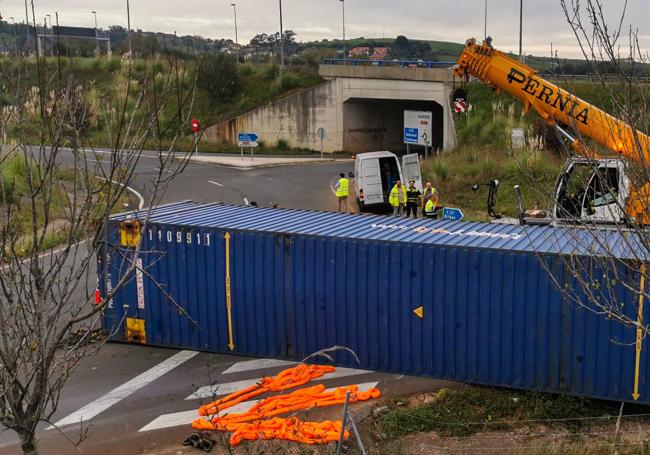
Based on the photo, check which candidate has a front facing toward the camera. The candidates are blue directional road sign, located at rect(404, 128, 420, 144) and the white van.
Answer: the blue directional road sign

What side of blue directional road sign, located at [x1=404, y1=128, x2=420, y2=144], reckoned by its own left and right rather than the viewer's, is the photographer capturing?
front

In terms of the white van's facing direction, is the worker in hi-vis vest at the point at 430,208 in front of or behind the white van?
behind

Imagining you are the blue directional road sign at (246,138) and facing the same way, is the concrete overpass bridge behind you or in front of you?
behind

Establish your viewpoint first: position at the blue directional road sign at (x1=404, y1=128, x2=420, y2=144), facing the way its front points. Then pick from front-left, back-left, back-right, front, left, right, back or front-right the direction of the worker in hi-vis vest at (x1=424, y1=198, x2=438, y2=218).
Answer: front

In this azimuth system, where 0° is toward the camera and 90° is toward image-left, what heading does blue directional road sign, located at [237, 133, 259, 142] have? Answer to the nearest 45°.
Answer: approximately 0°

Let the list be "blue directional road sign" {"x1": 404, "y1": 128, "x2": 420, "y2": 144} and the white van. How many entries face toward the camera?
1

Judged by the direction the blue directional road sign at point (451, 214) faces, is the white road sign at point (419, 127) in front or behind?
behind

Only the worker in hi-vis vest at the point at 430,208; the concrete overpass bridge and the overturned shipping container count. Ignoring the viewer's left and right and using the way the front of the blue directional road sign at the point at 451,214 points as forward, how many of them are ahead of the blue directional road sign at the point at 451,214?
1

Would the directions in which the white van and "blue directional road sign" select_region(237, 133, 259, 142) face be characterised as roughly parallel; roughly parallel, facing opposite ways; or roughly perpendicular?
roughly parallel, facing opposite ways

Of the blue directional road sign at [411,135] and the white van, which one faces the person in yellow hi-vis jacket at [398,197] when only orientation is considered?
the blue directional road sign

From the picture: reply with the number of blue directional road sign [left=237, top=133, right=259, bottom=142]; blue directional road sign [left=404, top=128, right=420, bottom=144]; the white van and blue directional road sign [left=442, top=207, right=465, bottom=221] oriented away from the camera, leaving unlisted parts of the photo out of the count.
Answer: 1

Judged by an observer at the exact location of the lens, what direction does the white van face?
facing away from the viewer

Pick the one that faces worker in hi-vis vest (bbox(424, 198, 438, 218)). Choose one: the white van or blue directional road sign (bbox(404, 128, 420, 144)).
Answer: the blue directional road sign

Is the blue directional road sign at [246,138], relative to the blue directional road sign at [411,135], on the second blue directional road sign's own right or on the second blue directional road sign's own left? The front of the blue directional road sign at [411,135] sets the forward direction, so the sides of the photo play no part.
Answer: on the second blue directional road sign's own right

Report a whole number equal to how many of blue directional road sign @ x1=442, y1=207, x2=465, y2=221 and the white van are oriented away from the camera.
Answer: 1

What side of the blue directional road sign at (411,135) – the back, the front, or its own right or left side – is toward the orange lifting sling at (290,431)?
front

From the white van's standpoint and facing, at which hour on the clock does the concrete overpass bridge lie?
The concrete overpass bridge is roughly at 12 o'clock from the white van.

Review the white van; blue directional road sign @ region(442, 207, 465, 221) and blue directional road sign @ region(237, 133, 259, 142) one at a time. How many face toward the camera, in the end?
2

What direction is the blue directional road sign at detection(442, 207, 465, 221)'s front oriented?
toward the camera
